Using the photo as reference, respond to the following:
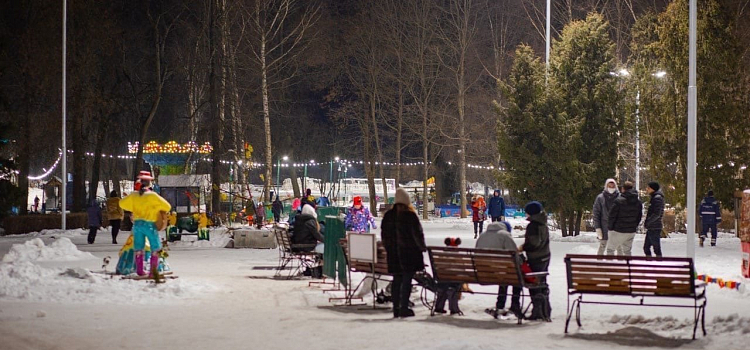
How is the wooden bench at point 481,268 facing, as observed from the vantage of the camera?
facing away from the viewer and to the right of the viewer

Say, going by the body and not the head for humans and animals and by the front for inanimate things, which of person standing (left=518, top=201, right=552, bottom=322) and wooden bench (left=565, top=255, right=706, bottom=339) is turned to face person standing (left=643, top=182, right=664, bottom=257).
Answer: the wooden bench

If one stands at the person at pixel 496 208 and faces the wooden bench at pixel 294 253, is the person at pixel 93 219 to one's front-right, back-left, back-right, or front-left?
front-right

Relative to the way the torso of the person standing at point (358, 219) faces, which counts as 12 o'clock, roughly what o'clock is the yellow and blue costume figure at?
The yellow and blue costume figure is roughly at 1 o'clock from the person standing.

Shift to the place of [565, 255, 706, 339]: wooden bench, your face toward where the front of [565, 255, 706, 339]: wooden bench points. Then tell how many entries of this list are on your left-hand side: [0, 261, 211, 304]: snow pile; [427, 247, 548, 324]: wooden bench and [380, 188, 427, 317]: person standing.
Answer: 3

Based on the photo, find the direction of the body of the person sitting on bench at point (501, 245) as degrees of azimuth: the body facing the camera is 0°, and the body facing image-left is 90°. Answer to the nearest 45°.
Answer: approximately 225°

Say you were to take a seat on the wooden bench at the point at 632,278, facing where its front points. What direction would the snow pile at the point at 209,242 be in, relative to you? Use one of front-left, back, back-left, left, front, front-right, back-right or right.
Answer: front-left

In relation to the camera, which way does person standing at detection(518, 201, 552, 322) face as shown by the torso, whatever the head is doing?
to the viewer's left

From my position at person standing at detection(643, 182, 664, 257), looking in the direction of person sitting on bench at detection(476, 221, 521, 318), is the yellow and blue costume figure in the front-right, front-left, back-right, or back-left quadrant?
front-right

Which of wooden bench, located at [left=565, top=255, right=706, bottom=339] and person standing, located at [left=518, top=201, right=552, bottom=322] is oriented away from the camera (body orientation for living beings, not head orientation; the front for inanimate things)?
the wooden bench

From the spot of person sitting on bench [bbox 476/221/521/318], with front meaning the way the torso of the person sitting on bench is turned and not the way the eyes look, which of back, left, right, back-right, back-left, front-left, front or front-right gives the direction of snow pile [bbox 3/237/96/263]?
left

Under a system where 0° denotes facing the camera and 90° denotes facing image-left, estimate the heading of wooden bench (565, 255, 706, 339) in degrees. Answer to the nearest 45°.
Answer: approximately 180°

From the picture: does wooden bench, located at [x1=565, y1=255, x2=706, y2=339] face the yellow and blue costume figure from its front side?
no

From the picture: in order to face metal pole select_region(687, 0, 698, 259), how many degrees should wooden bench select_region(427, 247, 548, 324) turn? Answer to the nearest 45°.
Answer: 0° — it already faces it

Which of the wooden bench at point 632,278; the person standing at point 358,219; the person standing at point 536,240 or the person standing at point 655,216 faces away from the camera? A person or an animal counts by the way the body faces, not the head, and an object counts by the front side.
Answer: the wooden bench

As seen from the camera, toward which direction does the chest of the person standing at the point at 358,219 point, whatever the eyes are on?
toward the camera

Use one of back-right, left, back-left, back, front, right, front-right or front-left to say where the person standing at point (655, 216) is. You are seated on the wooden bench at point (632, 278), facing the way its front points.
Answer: front

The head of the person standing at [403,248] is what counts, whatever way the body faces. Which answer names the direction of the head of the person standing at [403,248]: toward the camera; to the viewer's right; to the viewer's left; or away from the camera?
away from the camera
